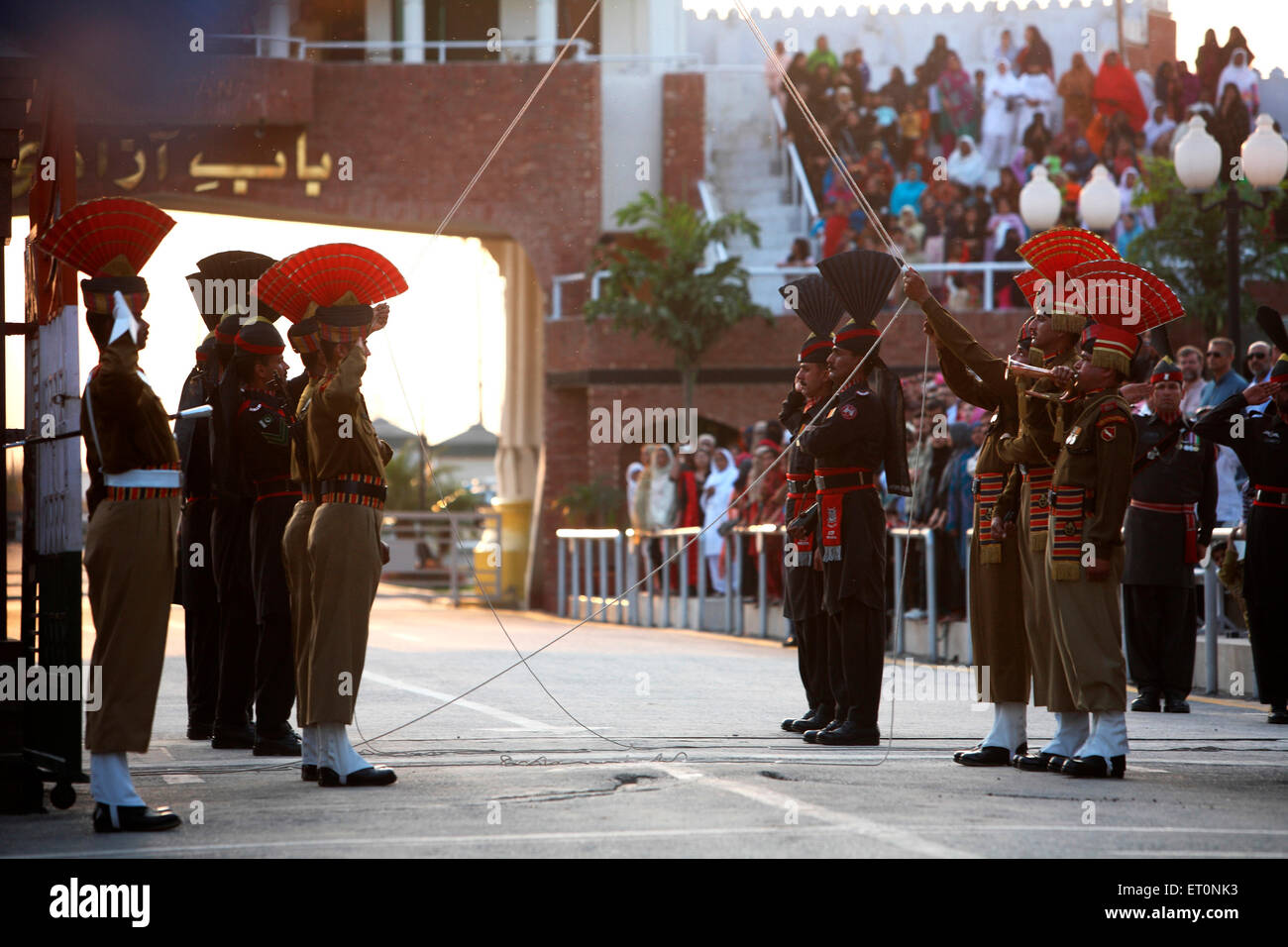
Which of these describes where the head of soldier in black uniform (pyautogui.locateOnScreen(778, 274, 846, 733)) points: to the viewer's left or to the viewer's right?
to the viewer's left

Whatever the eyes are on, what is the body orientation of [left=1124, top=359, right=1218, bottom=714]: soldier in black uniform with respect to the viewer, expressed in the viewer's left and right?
facing the viewer

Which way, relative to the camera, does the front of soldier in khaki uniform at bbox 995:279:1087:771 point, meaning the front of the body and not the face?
to the viewer's left

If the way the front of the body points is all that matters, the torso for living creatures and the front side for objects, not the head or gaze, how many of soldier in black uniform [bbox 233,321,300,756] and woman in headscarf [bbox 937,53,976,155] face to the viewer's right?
1

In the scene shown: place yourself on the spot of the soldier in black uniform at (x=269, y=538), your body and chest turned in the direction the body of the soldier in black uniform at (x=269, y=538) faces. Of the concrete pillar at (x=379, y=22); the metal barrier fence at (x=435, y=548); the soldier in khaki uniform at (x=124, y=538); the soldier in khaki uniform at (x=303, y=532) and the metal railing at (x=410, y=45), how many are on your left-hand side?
3

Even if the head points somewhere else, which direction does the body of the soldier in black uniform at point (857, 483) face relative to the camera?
to the viewer's left

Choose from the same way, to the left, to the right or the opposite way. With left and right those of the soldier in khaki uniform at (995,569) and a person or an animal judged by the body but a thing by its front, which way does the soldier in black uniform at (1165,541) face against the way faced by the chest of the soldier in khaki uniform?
to the left

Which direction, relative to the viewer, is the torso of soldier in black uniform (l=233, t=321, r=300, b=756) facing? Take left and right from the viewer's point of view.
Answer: facing to the right of the viewer

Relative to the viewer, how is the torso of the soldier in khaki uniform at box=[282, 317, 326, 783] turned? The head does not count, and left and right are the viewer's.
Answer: facing to the right of the viewer

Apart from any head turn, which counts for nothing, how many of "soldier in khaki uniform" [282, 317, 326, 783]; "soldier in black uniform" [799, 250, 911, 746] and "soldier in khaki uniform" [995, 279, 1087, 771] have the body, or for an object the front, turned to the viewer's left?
2

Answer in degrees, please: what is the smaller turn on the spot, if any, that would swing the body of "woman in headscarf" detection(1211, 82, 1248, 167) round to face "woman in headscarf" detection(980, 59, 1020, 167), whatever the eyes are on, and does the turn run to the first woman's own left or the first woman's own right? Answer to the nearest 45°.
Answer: approximately 90° to the first woman's own right

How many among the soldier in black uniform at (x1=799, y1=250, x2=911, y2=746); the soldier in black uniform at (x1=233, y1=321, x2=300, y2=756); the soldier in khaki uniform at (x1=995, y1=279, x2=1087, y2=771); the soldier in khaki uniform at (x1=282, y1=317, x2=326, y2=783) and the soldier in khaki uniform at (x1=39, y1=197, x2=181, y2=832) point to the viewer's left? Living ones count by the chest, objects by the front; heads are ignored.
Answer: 2

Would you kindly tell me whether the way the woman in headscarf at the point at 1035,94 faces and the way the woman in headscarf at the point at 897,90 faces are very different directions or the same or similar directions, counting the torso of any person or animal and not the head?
same or similar directions

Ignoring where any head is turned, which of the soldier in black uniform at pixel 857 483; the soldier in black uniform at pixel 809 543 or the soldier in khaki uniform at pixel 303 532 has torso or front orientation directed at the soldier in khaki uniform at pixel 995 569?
the soldier in khaki uniform at pixel 303 532

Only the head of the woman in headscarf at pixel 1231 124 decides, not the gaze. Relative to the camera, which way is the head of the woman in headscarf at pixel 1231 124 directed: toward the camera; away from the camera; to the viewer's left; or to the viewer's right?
toward the camera

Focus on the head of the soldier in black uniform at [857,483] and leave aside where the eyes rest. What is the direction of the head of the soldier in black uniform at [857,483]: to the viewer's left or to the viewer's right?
to the viewer's left

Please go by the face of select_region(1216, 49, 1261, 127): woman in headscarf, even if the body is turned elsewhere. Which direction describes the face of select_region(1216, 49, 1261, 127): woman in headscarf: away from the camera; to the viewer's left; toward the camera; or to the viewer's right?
toward the camera

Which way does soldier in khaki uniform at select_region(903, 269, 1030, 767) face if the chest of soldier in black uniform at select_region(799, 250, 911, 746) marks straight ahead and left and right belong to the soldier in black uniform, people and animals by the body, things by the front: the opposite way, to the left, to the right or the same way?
the same way

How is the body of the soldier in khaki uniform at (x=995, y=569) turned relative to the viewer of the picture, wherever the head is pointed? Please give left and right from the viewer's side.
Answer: facing to the left of the viewer
